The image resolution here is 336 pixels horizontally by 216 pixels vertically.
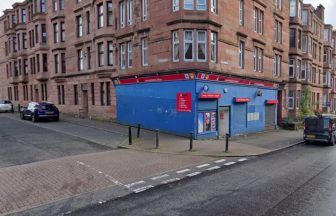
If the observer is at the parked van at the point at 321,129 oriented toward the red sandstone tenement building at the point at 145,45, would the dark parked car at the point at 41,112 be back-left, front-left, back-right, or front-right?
front-left

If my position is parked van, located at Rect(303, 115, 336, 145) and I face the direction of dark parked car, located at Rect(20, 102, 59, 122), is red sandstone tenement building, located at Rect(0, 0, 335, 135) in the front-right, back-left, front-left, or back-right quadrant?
front-right

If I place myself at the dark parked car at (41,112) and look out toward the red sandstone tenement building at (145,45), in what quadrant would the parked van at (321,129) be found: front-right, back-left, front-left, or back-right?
front-right

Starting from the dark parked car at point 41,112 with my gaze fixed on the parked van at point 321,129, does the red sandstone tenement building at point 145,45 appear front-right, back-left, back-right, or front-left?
front-left

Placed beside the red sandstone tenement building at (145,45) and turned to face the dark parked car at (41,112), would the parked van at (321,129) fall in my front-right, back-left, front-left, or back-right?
back-left

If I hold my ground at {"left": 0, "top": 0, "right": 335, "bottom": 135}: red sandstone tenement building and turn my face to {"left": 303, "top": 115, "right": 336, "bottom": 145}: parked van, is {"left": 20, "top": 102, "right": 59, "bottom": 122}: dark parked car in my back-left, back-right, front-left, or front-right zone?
back-right
